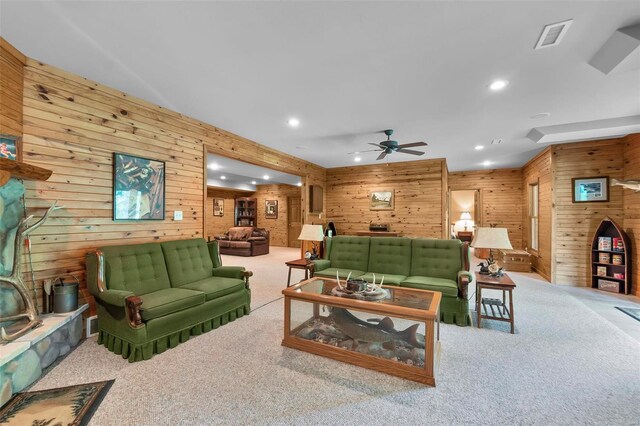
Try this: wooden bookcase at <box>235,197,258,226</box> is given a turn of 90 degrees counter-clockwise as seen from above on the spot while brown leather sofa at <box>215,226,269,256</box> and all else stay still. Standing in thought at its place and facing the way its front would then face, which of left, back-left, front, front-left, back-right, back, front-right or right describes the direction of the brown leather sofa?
right

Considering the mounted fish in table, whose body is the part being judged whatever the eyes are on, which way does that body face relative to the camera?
to the viewer's left

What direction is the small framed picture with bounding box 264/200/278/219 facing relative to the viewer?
toward the camera

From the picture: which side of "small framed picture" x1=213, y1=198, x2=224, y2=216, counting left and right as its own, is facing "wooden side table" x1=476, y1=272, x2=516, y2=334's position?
front

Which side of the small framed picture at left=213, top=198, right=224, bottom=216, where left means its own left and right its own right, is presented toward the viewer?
front

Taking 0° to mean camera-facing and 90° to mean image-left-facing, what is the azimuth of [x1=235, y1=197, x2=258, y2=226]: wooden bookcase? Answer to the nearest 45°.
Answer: approximately 0°

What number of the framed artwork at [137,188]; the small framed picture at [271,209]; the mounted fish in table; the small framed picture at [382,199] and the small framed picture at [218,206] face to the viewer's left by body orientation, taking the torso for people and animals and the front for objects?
1

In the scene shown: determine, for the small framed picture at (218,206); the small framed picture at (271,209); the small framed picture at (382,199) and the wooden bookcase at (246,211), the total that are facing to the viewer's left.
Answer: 0

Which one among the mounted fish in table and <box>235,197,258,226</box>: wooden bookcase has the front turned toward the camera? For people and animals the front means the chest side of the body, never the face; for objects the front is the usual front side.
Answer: the wooden bookcase

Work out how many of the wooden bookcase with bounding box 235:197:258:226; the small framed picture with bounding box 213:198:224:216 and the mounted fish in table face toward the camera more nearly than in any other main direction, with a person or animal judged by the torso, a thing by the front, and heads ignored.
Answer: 2

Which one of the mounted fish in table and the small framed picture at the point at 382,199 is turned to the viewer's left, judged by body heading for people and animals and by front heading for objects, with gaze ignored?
the mounted fish in table

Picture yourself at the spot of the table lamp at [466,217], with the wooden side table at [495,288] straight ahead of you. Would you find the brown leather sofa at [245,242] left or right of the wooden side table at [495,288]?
right

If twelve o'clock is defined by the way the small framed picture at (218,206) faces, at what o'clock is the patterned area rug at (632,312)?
The patterned area rug is roughly at 11 o'clock from the small framed picture.
